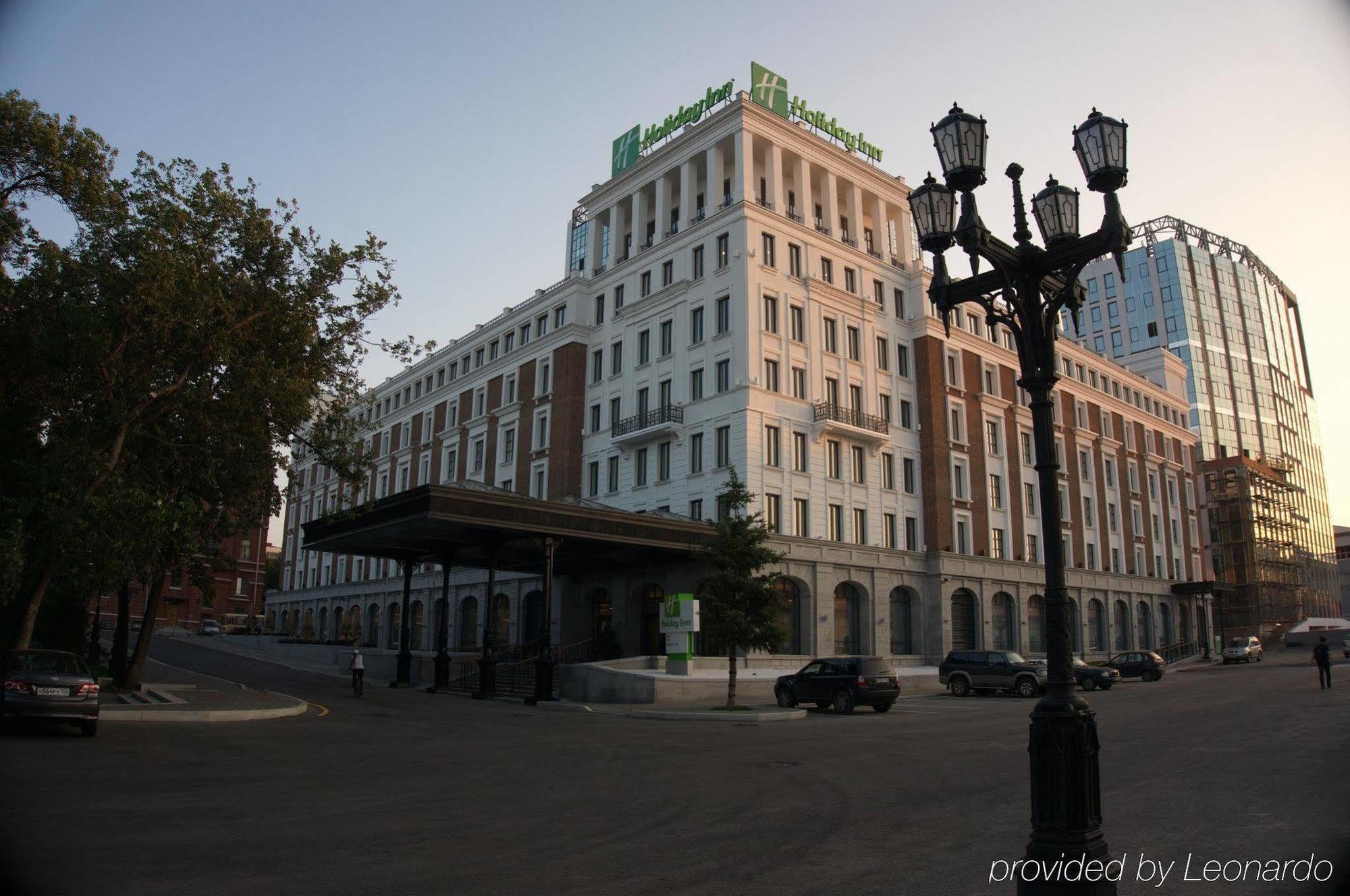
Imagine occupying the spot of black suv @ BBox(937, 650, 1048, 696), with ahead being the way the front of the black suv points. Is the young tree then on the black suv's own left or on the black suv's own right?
on the black suv's own right

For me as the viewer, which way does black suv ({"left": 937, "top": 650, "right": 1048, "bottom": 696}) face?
facing the viewer and to the right of the viewer

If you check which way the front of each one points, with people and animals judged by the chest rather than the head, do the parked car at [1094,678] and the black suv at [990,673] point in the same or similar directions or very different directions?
same or similar directions

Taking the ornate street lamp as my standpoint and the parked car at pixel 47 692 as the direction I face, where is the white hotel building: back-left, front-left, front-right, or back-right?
front-right

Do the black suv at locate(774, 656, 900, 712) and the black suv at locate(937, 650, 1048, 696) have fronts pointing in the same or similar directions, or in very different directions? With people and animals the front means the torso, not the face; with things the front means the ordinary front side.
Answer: very different directions

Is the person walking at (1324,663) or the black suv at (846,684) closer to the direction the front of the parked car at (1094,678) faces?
the person walking

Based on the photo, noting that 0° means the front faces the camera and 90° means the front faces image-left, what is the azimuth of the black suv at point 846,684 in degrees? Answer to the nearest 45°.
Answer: approximately 135°

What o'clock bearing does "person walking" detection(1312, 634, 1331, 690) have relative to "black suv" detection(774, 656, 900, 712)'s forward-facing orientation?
The person walking is roughly at 4 o'clock from the black suv.

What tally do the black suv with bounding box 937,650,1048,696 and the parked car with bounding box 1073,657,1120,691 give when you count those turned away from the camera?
0
